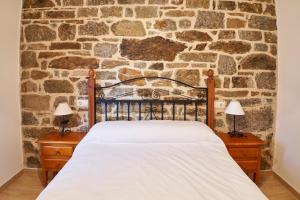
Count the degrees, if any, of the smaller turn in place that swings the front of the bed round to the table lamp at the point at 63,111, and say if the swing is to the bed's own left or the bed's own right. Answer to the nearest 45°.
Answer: approximately 135° to the bed's own right

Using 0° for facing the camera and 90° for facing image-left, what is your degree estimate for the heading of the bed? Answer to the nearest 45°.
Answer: approximately 0°

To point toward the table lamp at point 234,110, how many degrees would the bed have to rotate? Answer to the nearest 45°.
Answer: approximately 135° to its left
